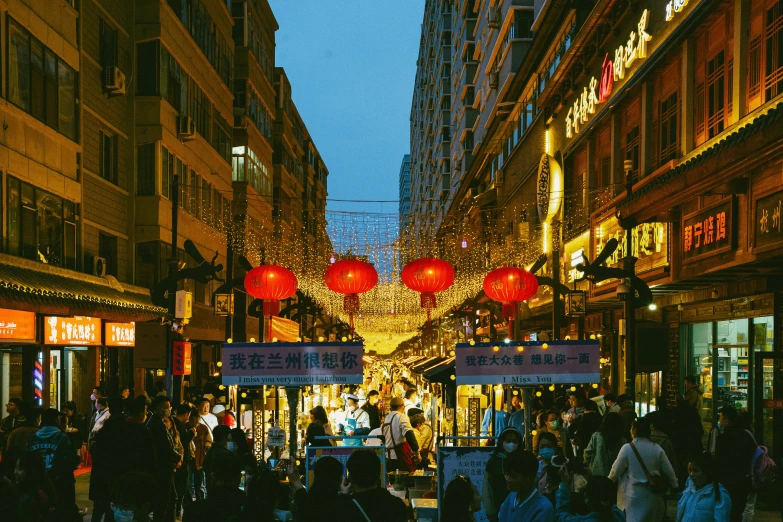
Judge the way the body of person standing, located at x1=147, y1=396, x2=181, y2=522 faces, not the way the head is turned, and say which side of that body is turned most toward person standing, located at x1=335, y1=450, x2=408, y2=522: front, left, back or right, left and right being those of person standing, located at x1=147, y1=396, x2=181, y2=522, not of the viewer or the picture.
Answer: right

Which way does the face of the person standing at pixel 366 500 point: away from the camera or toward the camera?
away from the camera

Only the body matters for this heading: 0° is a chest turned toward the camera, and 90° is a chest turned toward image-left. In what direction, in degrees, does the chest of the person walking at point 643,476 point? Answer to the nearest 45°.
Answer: approximately 180°

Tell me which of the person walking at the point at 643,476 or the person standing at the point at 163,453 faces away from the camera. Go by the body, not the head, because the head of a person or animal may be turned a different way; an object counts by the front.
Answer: the person walking at the point at 643,476

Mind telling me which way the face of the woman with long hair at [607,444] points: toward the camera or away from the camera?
away from the camera

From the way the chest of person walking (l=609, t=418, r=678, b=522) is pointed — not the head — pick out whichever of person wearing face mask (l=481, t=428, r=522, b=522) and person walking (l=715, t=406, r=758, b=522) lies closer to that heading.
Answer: the person walking

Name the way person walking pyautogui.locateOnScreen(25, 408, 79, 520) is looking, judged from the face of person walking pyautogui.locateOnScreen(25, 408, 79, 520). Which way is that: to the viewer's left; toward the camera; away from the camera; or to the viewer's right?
away from the camera
